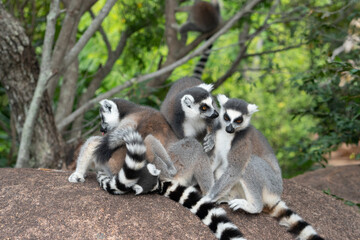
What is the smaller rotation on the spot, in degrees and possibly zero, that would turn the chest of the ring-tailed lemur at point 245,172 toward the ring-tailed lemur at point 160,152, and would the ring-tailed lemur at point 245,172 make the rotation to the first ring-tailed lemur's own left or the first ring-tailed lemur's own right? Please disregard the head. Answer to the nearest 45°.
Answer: approximately 45° to the first ring-tailed lemur's own right

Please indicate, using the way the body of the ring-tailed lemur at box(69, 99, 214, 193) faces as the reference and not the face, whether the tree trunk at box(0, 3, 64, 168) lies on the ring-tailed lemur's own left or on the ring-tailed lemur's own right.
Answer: on the ring-tailed lemur's own right

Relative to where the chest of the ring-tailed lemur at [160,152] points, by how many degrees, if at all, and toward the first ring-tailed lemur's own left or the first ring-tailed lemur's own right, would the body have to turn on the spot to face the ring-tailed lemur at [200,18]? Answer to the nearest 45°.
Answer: approximately 90° to the first ring-tailed lemur's own right

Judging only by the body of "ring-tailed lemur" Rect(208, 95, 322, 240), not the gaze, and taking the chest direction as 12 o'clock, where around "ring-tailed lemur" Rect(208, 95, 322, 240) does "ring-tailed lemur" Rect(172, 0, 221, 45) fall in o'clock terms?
"ring-tailed lemur" Rect(172, 0, 221, 45) is roughly at 4 o'clock from "ring-tailed lemur" Rect(208, 95, 322, 240).

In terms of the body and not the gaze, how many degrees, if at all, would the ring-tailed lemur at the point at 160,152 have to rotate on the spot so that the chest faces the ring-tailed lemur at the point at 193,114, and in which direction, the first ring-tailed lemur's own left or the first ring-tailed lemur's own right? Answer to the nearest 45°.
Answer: approximately 135° to the first ring-tailed lemur's own right

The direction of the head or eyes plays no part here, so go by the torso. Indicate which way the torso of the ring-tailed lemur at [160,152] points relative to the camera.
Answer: to the viewer's left

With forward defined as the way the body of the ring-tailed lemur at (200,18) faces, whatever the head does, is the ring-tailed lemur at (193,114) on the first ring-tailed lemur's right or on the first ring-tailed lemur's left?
on the first ring-tailed lemur's left
